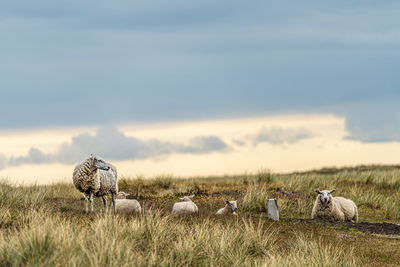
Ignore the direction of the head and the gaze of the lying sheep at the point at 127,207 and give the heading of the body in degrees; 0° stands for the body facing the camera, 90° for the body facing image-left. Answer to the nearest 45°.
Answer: approximately 90°

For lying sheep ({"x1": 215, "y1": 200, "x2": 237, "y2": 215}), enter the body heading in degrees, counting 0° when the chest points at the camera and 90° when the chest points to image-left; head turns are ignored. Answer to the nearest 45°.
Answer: approximately 270°

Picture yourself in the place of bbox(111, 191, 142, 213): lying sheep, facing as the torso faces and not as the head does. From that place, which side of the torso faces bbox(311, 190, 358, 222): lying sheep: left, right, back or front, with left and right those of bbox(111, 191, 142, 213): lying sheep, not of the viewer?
back

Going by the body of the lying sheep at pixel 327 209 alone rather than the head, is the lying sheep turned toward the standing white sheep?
yes

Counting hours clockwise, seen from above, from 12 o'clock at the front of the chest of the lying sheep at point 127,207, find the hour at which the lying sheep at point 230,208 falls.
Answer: the lying sheep at point 230,208 is roughly at 6 o'clock from the lying sheep at point 127,207.

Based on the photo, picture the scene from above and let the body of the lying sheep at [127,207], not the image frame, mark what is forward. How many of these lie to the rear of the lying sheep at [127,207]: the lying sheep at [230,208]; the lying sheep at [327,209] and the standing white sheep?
2

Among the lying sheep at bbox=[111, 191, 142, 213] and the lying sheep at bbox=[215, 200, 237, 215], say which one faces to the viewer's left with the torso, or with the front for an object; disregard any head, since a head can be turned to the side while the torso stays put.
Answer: the lying sheep at bbox=[111, 191, 142, 213]

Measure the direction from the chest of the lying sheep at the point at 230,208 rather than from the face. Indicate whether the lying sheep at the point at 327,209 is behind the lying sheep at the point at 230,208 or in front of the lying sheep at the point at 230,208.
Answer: in front
